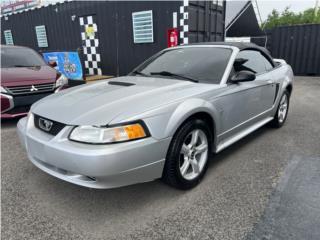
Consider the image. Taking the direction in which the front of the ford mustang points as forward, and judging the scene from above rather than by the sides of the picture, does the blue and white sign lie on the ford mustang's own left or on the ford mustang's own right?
on the ford mustang's own right

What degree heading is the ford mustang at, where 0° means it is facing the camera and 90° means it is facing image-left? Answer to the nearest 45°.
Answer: approximately 45°

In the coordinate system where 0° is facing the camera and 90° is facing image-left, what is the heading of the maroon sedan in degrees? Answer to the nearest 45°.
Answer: approximately 315°

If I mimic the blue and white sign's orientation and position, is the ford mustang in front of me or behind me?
in front

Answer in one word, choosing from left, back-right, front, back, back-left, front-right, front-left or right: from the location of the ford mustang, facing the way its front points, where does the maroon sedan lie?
right

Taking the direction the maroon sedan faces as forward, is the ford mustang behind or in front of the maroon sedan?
in front

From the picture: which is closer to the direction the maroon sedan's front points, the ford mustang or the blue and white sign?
the ford mustang

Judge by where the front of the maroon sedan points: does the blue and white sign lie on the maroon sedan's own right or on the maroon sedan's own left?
on the maroon sedan's own left
